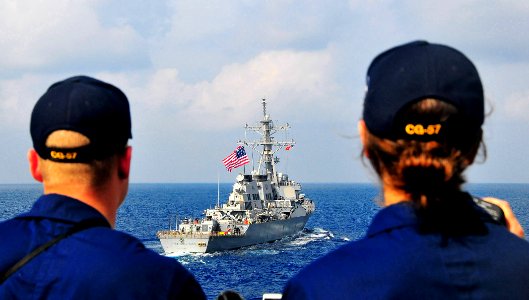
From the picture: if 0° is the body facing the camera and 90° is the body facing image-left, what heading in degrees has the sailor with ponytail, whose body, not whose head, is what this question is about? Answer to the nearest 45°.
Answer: approximately 180°

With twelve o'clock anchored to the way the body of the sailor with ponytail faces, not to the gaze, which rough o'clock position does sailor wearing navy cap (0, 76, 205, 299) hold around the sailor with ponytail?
The sailor wearing navy cap is roughly at 9 o'clock from the sailor with ponytail.
